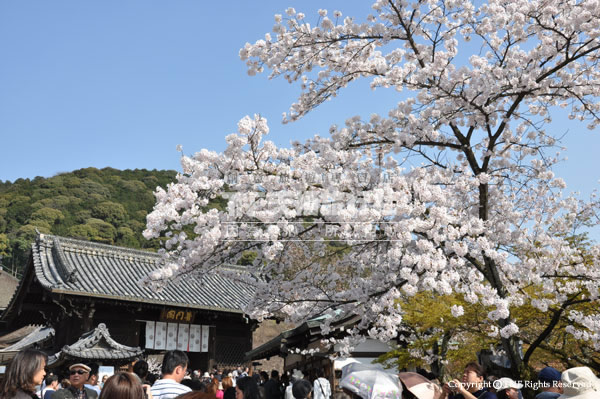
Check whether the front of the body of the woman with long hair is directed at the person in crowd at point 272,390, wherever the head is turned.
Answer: no

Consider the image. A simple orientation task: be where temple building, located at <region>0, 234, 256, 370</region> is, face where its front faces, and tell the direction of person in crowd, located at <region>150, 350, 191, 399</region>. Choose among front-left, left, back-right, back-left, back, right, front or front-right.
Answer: front-right

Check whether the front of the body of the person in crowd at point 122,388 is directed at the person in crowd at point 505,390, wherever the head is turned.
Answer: no

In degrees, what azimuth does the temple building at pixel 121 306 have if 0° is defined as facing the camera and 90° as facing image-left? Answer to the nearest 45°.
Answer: approximately 315°

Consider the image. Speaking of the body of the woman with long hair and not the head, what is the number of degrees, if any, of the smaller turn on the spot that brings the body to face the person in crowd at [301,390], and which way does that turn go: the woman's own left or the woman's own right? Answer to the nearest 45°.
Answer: approximately 45° to the woman's own left

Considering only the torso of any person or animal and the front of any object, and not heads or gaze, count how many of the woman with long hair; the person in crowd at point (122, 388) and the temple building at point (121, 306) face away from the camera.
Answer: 1

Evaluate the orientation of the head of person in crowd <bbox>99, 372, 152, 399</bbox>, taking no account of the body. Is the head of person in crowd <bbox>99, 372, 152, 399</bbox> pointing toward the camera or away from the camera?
away from the camera

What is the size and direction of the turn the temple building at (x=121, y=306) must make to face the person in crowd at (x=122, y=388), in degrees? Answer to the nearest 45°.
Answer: approximately 45° to its right

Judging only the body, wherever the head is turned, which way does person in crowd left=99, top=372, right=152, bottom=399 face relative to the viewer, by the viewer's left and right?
facing away from the viewer

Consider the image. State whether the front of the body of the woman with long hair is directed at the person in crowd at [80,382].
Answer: no

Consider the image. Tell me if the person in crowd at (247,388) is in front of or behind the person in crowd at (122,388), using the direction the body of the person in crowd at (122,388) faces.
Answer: in front

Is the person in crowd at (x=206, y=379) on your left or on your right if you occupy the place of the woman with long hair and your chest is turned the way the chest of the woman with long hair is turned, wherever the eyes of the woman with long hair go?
on your left
